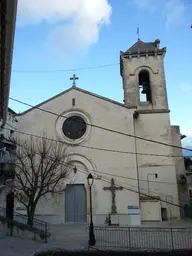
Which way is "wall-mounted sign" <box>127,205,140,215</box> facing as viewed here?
toward the camera

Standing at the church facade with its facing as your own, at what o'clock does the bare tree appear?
The bare tree is roughly at 2 o'clock from the church facade.

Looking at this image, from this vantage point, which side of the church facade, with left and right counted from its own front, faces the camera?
front

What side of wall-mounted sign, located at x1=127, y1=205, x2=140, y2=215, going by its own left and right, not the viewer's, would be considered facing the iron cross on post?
right

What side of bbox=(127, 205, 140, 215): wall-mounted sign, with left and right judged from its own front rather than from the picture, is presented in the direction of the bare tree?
right
